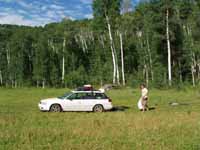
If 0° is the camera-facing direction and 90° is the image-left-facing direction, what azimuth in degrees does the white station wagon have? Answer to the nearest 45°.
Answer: approximately 90°
